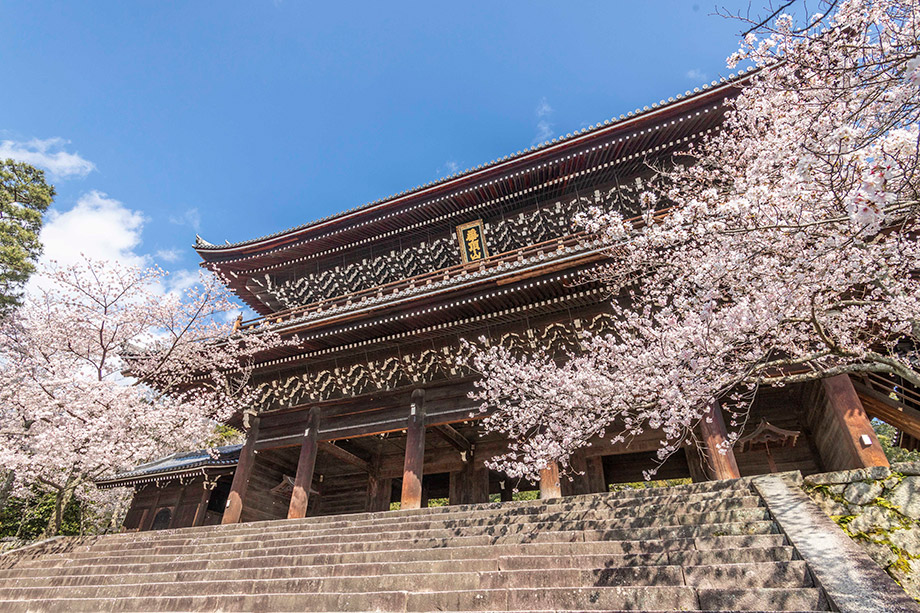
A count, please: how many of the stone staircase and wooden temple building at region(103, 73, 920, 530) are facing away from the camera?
0

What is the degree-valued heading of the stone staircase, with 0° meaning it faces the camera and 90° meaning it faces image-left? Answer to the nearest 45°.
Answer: approximately 45°

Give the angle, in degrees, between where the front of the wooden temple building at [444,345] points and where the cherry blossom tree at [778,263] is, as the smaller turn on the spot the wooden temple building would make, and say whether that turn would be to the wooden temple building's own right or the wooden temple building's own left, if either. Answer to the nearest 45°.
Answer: approximately 90° to the wooden temple building's own left

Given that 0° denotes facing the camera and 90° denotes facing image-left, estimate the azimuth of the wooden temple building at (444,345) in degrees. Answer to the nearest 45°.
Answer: approximately 45°

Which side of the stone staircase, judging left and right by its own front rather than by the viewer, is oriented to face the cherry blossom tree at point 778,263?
left
